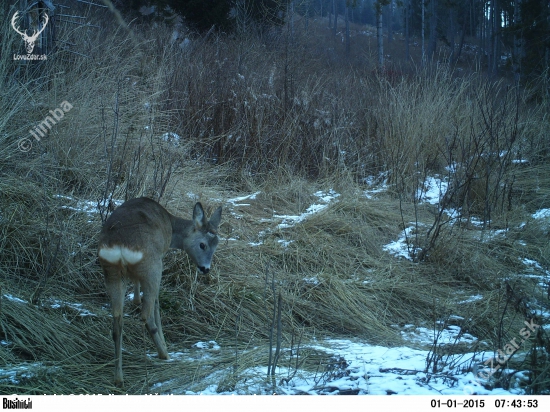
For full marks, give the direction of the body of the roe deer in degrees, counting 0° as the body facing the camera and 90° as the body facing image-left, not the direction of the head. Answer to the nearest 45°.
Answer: approximately 225°
